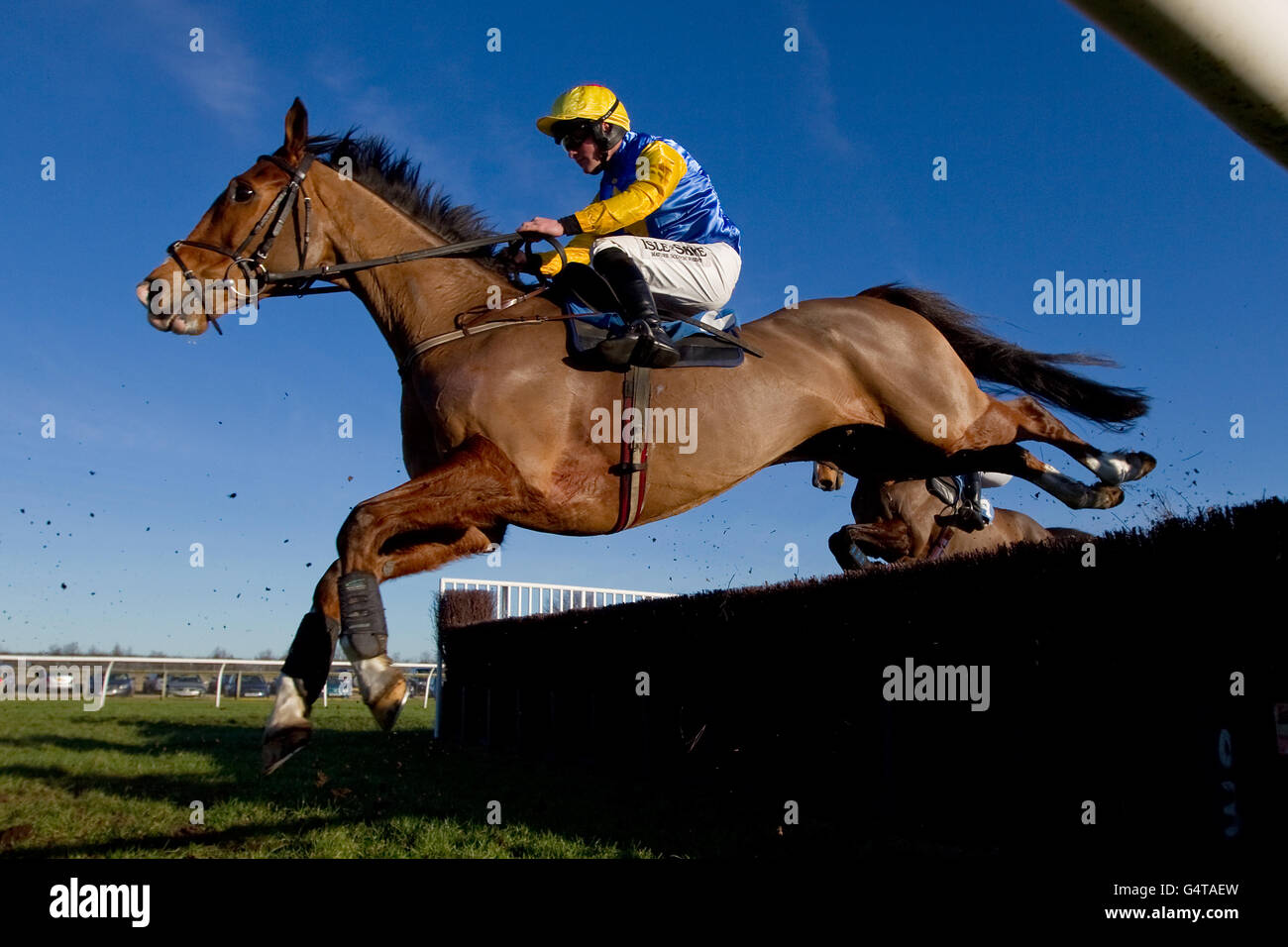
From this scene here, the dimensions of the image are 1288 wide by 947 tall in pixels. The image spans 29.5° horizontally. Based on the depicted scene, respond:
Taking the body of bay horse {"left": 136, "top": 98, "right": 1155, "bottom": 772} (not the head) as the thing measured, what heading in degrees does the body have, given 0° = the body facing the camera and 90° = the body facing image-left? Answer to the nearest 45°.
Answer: approximately 90°

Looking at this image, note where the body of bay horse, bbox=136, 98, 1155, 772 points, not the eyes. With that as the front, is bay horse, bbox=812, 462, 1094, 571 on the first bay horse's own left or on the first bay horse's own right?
on the first bay horse's own right

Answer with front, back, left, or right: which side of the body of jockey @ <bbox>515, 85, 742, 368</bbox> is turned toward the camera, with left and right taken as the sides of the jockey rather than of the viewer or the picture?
left

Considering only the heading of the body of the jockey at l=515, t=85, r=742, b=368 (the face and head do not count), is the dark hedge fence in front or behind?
behind

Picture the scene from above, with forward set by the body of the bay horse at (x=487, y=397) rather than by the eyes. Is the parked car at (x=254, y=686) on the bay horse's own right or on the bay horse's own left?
on the bay horse's own right

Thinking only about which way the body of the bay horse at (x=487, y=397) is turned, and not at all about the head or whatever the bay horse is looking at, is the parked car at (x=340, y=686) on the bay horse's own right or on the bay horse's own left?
on the bay horse's own right

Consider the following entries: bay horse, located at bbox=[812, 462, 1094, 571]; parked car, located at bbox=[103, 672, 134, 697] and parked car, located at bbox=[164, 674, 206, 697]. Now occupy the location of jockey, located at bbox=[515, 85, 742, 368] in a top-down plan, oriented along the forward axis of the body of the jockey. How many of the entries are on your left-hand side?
0

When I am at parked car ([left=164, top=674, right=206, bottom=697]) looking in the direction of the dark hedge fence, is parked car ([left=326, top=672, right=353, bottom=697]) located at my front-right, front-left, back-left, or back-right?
front-left
